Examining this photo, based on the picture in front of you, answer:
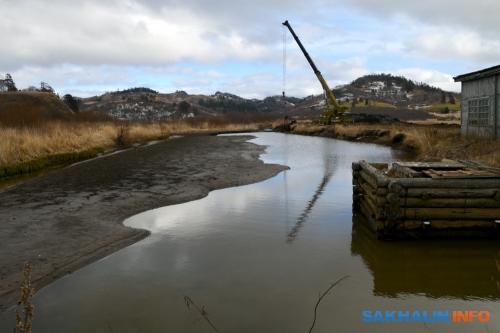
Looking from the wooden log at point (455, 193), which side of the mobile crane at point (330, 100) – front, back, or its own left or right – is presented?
left

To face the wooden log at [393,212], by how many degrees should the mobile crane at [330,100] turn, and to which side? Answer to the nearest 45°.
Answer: approximately 90° to its left

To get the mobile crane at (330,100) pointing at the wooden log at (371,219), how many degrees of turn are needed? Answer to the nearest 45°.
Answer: approximately 90° to its left

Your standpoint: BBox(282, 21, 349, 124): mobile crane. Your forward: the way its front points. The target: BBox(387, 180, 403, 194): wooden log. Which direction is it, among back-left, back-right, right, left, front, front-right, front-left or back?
left

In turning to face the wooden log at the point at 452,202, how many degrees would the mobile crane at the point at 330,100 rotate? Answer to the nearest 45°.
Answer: approximately 90° to its left

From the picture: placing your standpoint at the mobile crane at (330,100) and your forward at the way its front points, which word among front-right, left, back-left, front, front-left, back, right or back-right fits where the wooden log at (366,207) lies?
left

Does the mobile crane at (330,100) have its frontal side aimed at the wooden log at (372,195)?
no

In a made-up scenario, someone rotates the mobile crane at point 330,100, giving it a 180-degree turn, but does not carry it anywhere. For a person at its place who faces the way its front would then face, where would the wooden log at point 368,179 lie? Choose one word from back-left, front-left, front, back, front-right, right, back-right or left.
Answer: right

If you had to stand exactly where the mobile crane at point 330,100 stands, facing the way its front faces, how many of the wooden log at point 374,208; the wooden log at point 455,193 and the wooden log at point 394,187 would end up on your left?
3

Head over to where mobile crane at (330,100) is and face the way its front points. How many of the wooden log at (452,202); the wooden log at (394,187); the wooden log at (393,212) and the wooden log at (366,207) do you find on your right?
0

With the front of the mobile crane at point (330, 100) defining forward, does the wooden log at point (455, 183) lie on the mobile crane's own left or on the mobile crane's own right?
on the mobile crane's own left

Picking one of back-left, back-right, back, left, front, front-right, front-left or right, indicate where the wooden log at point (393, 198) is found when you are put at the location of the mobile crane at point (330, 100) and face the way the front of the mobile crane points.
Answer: left

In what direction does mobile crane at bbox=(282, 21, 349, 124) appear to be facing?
to the viewer's left

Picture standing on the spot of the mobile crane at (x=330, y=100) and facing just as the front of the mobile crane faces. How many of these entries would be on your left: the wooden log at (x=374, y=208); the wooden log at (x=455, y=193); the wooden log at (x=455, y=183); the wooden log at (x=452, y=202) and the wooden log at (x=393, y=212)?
5
